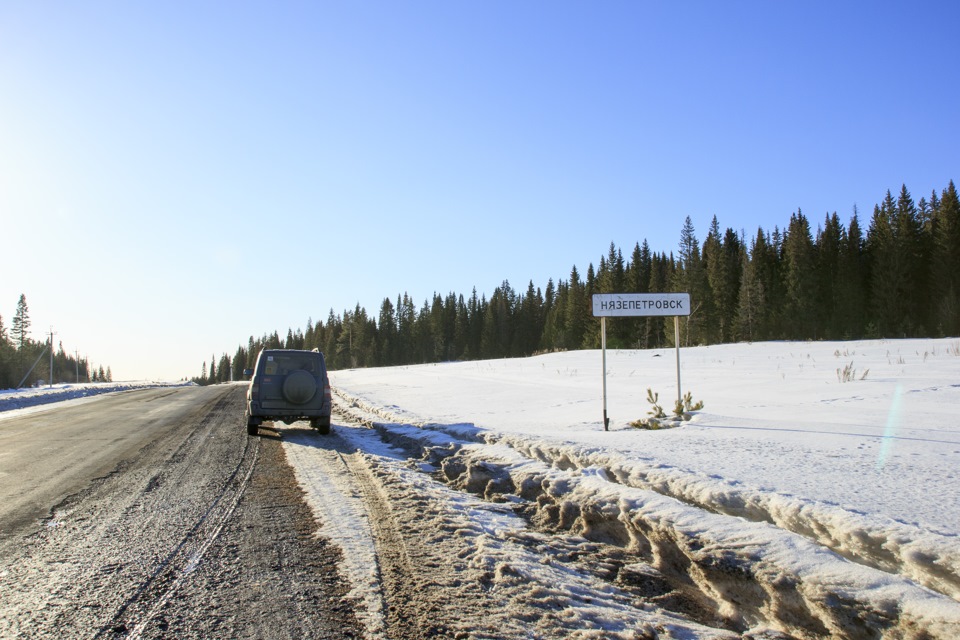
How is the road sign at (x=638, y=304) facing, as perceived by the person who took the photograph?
facing the viewer
